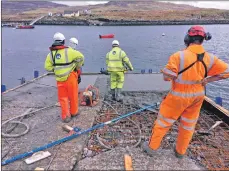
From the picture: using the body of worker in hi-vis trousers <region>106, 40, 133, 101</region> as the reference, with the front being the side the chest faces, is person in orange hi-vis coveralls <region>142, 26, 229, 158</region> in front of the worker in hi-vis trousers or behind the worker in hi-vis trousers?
behind

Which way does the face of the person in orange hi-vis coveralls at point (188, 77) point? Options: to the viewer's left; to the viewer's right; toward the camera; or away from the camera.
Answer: away from the camera

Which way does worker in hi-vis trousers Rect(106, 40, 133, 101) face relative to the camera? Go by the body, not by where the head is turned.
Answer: away from the camera

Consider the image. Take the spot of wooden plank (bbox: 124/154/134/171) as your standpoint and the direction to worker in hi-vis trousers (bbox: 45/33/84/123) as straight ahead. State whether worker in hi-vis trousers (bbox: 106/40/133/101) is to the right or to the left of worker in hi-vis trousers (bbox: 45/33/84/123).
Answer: right
